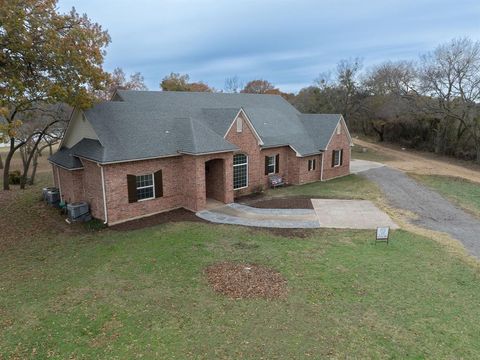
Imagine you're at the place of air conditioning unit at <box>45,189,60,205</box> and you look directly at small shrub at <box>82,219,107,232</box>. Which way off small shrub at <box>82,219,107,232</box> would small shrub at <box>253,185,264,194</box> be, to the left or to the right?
left

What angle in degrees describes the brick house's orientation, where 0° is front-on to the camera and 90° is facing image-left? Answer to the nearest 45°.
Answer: approximately 315°

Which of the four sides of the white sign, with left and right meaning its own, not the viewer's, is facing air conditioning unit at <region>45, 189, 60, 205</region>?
right

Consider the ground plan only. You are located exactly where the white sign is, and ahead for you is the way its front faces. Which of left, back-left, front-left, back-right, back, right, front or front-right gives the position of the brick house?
right

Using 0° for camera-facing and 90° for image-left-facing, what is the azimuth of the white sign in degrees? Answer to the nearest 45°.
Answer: approximately 0°

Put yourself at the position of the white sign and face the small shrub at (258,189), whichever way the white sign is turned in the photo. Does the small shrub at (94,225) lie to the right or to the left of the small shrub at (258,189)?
left

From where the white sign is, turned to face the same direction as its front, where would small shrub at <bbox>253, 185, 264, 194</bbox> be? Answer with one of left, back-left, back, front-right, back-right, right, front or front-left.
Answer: back-right
